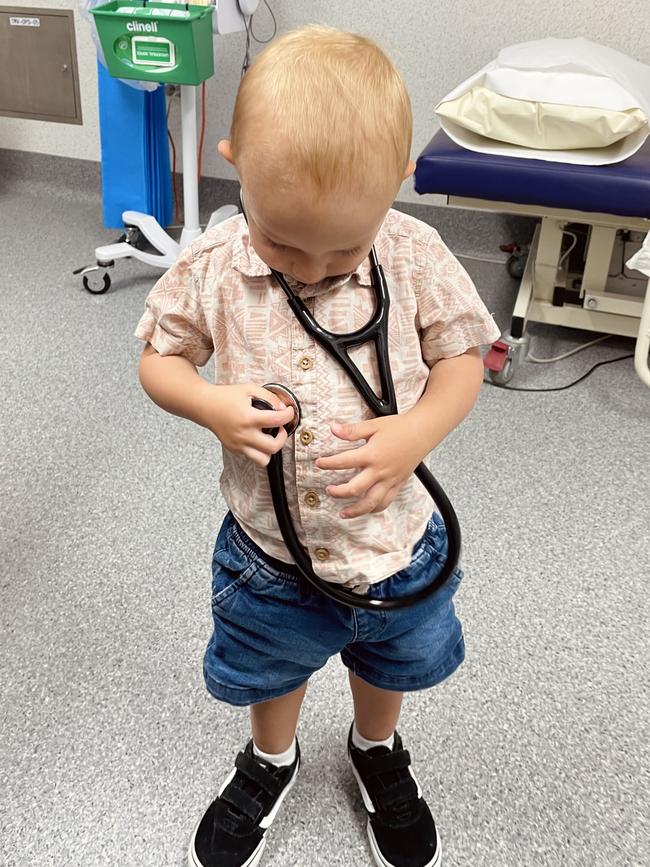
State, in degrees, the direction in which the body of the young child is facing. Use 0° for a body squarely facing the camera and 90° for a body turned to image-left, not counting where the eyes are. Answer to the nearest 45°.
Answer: approximately 0°

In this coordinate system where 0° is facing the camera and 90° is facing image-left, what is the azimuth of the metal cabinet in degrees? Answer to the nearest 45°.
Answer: approximately 0°

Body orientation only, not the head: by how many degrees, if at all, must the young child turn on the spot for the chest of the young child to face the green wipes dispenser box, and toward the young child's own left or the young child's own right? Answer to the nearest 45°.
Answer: approximately 180°

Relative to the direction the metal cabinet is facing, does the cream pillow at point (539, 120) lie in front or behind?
in front

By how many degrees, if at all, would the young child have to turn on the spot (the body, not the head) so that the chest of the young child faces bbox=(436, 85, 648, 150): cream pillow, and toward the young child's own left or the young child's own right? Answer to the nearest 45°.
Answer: approximately 180°

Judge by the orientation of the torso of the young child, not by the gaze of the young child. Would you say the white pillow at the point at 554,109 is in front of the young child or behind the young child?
behind

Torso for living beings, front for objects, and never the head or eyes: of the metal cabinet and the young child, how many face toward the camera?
2

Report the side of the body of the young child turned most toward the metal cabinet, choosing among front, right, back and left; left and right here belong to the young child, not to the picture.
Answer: back

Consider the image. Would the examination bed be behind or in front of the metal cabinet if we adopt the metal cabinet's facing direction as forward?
in front
